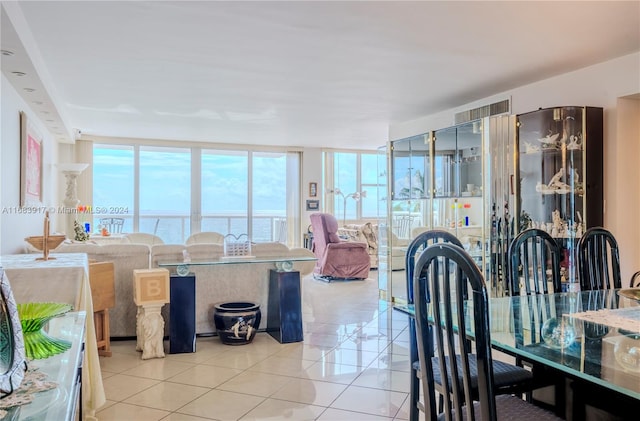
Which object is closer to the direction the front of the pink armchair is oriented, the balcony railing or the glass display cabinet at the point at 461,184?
the glass display cabinet

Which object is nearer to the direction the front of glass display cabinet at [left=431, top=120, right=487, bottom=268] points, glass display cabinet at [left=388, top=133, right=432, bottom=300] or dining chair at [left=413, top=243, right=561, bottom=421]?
the dining chair

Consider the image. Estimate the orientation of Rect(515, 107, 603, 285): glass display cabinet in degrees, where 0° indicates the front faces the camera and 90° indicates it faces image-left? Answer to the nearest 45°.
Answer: approximately 45°

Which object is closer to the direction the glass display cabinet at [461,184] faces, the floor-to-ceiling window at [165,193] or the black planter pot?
the black planter pot

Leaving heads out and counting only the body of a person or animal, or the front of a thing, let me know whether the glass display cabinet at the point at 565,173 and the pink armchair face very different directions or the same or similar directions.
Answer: very different directions

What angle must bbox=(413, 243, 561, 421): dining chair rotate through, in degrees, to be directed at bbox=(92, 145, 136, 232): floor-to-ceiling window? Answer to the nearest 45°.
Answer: approximately 90° to its left

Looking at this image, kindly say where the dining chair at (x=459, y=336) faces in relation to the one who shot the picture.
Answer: facing away from the viewer and to the right of the viewer

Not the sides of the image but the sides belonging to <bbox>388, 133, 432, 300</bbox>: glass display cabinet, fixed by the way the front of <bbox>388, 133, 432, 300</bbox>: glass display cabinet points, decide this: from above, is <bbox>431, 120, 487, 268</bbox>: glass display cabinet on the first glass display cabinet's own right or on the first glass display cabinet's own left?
on the first glass display cabinet's own left

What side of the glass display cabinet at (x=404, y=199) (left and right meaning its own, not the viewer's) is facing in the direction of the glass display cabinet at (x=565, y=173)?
left
